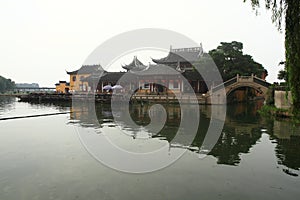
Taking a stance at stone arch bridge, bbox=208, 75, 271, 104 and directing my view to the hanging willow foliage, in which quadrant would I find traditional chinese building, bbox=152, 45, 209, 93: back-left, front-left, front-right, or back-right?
back-right

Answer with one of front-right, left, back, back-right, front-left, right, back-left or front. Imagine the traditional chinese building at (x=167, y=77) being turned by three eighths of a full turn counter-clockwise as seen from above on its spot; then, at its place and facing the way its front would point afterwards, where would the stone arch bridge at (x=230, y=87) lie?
right

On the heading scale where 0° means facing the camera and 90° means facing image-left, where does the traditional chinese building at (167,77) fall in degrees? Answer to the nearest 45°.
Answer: approximately 0°

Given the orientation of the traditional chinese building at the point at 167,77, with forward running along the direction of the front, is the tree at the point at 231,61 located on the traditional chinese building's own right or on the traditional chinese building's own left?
on the traditional chinese building's own left
